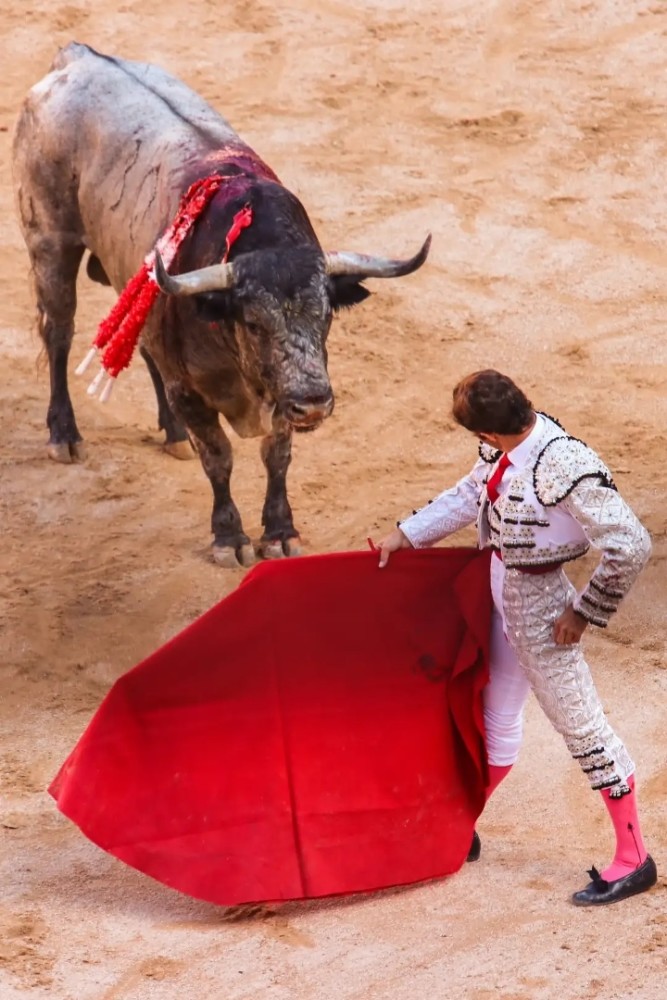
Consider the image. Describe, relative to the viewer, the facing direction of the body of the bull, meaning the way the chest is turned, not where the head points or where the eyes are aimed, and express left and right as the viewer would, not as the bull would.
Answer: facing the viewer and to the right of the viewer
